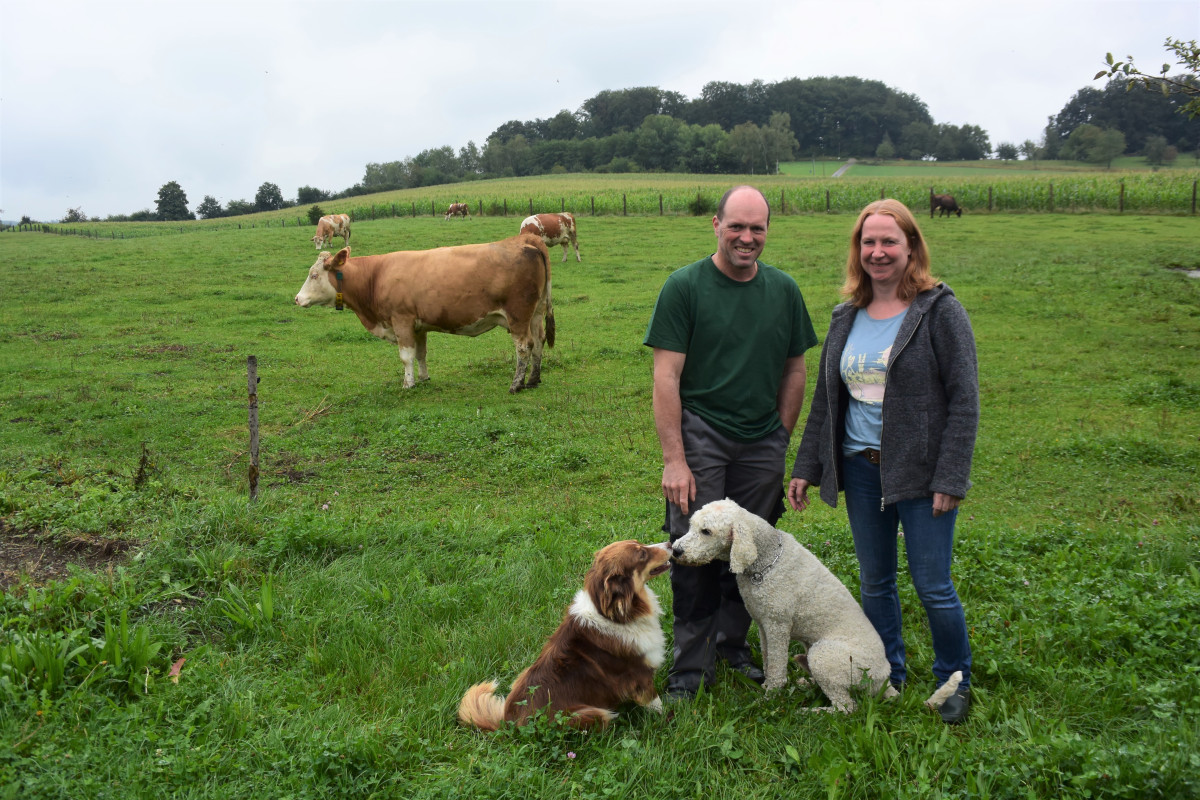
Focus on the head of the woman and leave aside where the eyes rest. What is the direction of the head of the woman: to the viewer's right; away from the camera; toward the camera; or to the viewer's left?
toward the camera

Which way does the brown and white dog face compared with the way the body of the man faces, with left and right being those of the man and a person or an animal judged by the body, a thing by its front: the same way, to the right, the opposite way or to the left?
to the left

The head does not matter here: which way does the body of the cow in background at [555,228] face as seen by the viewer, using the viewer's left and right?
facing to the left of the viewer

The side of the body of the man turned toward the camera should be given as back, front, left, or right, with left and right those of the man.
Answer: front

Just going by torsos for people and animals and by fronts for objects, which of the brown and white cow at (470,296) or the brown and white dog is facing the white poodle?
the brown and white dog

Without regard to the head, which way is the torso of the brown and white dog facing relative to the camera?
to the viewer's right

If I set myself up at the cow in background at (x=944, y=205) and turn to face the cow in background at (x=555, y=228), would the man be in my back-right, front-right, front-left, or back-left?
front-left

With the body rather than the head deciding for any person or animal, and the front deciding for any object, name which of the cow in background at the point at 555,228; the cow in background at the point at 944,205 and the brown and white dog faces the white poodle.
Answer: the brown and white dog

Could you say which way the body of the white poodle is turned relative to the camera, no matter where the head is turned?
to the viewer's left

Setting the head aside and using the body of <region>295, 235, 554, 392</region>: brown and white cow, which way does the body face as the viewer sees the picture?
to the viewer's left

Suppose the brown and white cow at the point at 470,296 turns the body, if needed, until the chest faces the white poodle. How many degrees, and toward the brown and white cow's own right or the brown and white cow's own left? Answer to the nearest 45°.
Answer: approximately 90° to the brown and white cow's own left

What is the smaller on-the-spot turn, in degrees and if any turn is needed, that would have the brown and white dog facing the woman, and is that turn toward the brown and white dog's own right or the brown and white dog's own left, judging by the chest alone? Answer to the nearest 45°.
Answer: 0° — it already faces them

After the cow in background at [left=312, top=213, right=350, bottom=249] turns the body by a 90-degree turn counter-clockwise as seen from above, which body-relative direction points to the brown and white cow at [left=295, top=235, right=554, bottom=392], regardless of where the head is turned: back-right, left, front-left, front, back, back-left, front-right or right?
front-right
